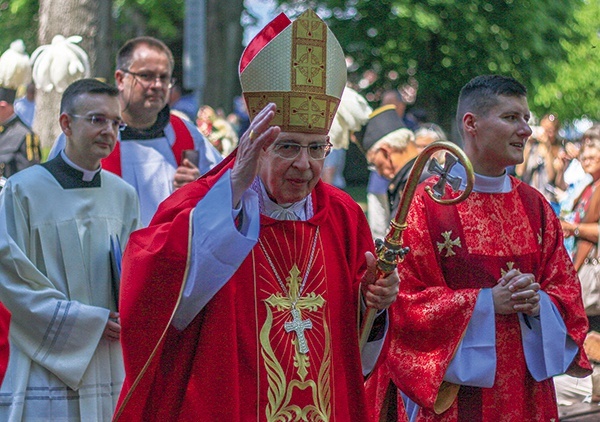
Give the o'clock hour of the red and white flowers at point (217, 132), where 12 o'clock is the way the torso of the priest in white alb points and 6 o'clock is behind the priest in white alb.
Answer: The red and white flowers is roughly at 8 o'clock from the priest in white alb.

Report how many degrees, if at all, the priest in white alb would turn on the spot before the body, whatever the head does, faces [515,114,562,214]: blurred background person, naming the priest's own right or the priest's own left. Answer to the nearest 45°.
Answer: approximately 90° to the priest's own left

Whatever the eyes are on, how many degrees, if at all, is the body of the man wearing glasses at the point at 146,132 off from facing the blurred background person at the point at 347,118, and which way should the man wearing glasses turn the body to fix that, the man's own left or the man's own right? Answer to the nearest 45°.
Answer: approximately 90° to the man's own left

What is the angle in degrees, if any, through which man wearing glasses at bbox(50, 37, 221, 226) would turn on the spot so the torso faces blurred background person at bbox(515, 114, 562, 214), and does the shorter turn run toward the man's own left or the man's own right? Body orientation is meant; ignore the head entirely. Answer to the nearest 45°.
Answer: approximately 90° to the man's own left

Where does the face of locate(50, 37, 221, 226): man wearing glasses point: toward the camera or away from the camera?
toward the camera

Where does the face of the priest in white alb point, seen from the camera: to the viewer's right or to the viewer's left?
to the viewer's right

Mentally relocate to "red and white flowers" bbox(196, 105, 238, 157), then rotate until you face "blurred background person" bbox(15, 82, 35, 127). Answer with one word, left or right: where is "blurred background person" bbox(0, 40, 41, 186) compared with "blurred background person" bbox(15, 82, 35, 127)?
left

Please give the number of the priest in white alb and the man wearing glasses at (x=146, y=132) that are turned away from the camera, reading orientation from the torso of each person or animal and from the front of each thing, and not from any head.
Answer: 0

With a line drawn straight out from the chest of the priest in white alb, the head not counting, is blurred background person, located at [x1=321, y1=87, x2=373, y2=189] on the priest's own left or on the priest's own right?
on the priest's own left

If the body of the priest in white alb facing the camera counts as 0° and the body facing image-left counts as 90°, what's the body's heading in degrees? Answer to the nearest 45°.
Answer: approximately 315°

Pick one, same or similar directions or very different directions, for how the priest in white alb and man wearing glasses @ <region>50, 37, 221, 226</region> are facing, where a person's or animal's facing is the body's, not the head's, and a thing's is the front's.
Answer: same or similar directions
